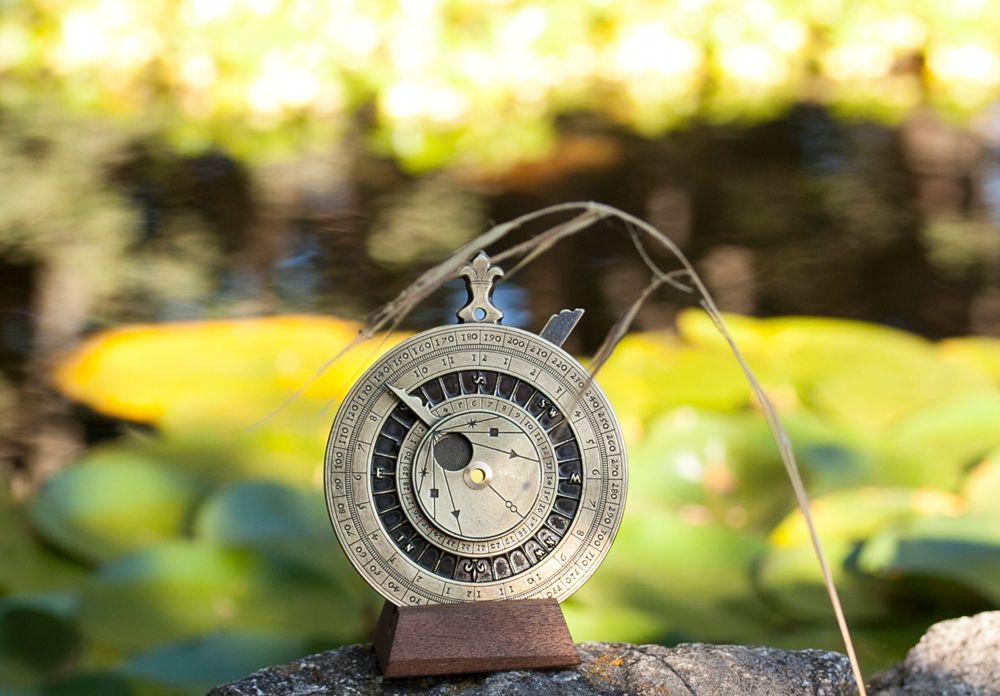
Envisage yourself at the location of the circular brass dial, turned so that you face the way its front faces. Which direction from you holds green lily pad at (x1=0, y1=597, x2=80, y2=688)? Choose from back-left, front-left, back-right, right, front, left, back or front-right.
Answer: back-right

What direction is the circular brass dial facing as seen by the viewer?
toward the camera

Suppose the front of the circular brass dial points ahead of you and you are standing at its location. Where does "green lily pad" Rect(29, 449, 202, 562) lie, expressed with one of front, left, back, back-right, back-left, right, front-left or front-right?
back-right

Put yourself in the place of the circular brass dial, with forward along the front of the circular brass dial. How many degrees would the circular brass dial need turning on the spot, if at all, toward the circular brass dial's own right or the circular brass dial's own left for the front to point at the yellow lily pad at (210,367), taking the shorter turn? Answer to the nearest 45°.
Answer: approximately 135° to the circular brass dial's own right

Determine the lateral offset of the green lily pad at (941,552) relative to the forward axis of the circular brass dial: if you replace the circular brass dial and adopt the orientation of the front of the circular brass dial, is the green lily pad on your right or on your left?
on your left

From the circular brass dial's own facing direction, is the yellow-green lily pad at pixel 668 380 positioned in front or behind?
behind

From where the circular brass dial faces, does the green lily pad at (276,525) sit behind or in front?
behind

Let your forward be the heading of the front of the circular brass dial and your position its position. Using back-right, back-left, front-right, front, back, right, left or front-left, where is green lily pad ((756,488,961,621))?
back-left

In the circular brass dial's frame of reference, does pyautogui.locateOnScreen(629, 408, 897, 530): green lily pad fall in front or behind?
behind
